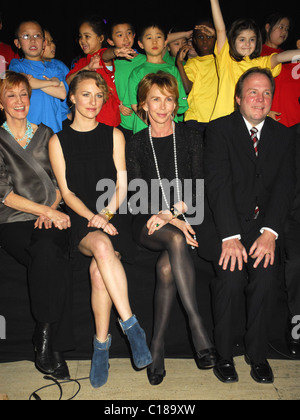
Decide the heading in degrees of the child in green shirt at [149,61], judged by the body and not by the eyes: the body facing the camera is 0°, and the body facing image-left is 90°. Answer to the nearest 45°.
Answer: approximately 0°

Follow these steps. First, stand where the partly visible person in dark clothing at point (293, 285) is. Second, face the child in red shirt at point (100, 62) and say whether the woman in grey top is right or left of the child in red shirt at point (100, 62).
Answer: left

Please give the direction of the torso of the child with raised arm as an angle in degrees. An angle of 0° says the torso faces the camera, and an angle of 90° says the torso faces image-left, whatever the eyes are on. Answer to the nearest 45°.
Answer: approximately 0°

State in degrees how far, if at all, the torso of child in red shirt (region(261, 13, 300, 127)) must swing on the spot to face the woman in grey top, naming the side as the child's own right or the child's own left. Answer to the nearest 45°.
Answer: approximately 90° to the child's own right

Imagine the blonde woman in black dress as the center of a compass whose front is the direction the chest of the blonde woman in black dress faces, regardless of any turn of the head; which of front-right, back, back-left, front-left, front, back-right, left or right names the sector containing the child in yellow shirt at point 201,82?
back-left

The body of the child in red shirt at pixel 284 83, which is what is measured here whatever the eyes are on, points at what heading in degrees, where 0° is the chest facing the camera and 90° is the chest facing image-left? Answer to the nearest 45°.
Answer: approximately 315°
